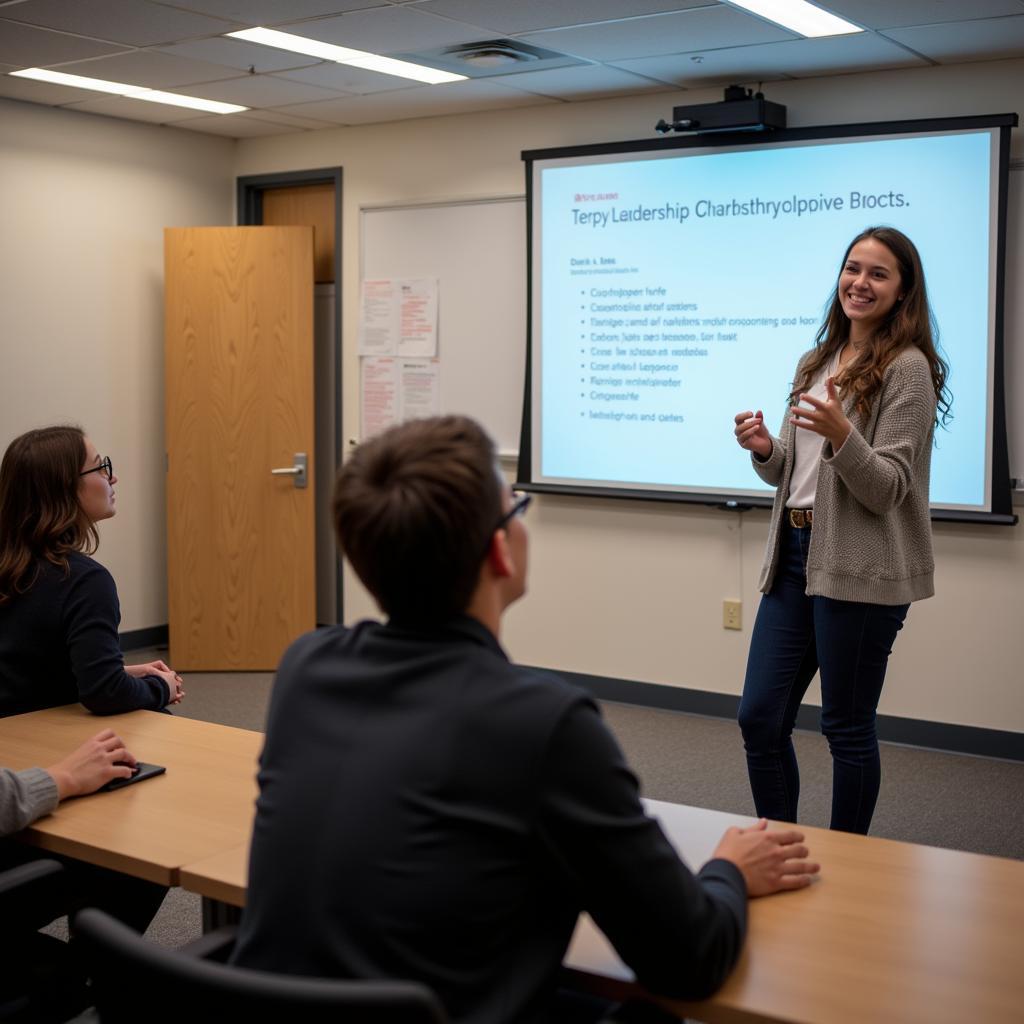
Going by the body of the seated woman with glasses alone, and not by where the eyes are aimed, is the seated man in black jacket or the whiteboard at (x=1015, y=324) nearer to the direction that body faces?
the whiteboard

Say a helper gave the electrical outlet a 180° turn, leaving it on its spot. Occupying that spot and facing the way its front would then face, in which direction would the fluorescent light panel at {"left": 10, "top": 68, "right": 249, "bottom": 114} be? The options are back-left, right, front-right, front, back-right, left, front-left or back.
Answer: left

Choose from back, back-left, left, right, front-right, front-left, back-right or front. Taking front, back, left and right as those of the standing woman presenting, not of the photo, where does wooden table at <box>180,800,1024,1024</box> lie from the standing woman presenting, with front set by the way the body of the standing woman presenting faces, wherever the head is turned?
front-left

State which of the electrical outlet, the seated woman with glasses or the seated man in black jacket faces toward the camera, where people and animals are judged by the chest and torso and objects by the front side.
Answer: the electrical outlet

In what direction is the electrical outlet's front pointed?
toward the camera

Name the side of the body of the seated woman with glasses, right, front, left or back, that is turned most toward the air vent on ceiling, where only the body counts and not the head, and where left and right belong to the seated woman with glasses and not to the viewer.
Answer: front

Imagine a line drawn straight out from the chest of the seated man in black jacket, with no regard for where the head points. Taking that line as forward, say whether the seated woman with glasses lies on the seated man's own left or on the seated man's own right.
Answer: on the seated man's own left

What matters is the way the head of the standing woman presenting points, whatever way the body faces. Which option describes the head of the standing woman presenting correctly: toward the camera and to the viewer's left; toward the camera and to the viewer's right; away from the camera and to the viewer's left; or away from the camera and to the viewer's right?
toward the camera and to the viewer's left

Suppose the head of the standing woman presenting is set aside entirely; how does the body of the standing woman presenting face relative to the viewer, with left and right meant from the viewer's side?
facing the viewer and to the left of the viewer

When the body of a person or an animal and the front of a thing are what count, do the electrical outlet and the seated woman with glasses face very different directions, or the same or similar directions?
very different directions

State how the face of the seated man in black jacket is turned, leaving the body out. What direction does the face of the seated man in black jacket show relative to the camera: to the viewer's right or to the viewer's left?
to the viewer's right

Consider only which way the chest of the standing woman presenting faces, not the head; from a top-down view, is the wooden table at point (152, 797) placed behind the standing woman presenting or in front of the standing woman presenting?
in front

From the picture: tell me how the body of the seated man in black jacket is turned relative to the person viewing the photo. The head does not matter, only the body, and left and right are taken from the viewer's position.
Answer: facing away from the viewer and to the right of the viewer

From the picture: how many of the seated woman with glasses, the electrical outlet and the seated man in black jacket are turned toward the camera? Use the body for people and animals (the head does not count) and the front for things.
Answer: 1
